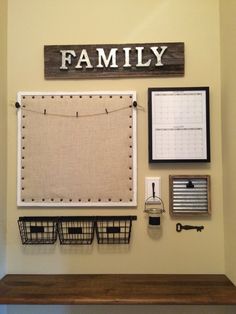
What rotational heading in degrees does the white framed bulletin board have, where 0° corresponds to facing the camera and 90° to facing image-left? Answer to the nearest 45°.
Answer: approximately 0°

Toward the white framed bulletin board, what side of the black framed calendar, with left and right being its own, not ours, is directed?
right

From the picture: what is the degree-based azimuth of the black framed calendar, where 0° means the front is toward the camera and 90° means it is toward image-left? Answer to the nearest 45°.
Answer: approximately 0°

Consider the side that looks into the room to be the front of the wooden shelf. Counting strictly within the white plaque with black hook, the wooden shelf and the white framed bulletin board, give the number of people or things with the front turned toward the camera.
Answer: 3

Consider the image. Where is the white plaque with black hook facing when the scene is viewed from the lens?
facing the viewer
